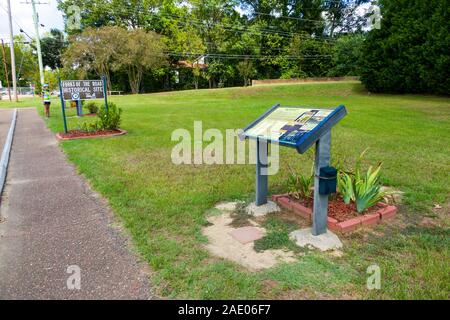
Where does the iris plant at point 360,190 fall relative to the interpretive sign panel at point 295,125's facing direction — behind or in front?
behind

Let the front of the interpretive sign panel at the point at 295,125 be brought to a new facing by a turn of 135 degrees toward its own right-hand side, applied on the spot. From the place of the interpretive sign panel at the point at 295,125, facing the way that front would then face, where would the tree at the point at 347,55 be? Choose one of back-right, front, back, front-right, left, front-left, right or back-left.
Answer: front

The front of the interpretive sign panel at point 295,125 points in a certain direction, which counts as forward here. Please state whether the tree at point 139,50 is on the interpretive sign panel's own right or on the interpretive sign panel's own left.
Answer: on the interpretive sign panel's own right

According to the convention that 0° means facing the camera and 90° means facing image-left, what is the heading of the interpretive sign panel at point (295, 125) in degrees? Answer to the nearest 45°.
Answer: approximately 45°

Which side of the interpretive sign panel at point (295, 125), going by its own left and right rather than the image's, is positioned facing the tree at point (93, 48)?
right

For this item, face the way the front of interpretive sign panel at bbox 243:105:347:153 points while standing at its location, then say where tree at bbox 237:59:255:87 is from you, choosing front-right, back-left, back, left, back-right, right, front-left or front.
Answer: back-right

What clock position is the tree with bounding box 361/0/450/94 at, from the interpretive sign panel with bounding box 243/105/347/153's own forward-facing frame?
The tree is roughly at 5 o'clock from the interpretive sign panel.
